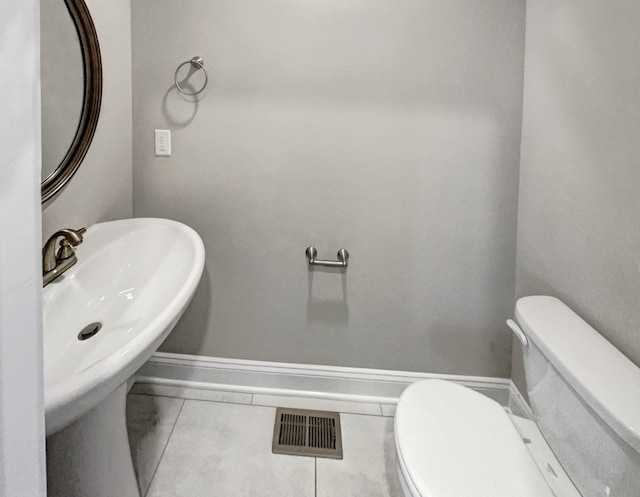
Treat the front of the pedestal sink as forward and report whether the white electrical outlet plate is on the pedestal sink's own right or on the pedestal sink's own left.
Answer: on the pedestal sink's own left

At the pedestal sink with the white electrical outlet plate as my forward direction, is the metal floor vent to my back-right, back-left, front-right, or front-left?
front-right

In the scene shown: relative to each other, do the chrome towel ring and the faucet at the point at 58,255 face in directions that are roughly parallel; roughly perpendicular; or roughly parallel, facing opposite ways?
roughly perpendicular

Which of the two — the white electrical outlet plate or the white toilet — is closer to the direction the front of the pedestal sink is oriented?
the white toilet

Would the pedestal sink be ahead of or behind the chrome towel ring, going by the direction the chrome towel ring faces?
ahead

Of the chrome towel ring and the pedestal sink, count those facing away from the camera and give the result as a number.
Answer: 0

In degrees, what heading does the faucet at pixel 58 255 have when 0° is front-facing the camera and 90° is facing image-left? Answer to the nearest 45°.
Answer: approximately 315°

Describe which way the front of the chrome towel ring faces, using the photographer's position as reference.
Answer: facing the viewer and to the left of the viewer

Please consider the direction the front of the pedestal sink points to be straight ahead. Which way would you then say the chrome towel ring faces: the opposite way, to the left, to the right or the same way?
to the right

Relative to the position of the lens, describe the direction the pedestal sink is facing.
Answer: facing the viewer and to the right of the viewer

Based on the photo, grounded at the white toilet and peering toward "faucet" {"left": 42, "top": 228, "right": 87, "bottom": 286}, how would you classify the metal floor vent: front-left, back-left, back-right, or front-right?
front-right

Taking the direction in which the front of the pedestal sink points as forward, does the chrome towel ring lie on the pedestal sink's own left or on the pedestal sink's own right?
on the pedestal sink's own left

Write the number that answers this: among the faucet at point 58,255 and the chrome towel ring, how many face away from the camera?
0
